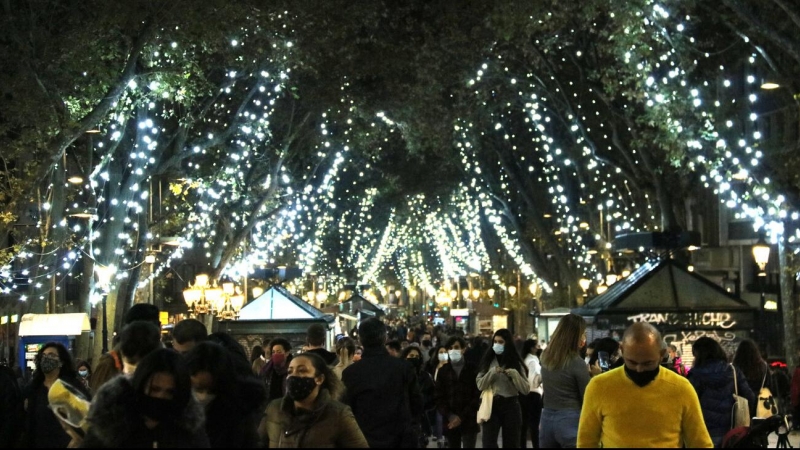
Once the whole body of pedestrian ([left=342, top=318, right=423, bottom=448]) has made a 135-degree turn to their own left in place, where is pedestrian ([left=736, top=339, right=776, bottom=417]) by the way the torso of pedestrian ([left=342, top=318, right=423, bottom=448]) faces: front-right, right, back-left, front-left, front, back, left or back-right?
back

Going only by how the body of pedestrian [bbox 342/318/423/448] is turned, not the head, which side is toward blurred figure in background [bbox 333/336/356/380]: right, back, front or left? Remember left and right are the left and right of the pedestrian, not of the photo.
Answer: front

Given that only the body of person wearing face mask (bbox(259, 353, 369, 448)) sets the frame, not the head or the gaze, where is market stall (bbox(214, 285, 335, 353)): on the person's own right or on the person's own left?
on the person's own right

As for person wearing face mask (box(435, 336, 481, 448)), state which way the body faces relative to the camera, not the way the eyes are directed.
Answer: toward the camera

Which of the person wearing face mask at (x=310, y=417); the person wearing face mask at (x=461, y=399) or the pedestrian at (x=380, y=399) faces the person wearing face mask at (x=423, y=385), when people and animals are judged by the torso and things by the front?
the pedestrian

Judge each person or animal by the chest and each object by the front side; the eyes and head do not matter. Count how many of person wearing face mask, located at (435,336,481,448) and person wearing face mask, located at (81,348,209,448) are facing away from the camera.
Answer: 0

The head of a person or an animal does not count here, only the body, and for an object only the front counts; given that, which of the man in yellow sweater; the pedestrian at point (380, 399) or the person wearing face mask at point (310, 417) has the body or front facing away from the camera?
the pedestrian

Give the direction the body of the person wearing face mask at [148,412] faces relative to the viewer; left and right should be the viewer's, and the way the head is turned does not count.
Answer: facing the viewer

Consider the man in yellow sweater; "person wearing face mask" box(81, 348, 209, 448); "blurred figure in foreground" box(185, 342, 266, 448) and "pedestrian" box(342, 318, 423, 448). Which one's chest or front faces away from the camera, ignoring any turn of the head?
the pedestrian

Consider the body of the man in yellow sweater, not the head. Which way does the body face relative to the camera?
toward the camera

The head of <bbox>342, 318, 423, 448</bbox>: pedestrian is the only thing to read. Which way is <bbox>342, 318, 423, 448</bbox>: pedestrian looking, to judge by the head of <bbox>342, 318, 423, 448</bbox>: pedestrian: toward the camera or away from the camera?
away from the camera

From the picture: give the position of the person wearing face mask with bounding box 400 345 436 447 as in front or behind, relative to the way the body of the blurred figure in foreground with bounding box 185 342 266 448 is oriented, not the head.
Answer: behind

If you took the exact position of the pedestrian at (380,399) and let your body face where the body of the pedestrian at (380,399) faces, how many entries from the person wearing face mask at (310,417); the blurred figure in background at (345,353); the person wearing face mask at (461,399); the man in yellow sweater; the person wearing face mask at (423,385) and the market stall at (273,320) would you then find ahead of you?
4

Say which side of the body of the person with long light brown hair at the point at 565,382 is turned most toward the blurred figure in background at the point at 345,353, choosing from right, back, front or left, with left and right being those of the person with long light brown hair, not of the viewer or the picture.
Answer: left

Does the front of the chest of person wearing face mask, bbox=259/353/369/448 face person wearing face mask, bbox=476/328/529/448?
no
